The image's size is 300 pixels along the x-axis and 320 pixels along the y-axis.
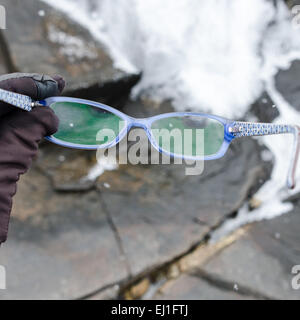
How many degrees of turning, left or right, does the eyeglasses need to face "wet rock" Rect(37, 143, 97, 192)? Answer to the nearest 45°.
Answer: approximately 45° to its left

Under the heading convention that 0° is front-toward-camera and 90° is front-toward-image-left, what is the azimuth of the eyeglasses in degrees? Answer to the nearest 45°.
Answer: approximately 180°
